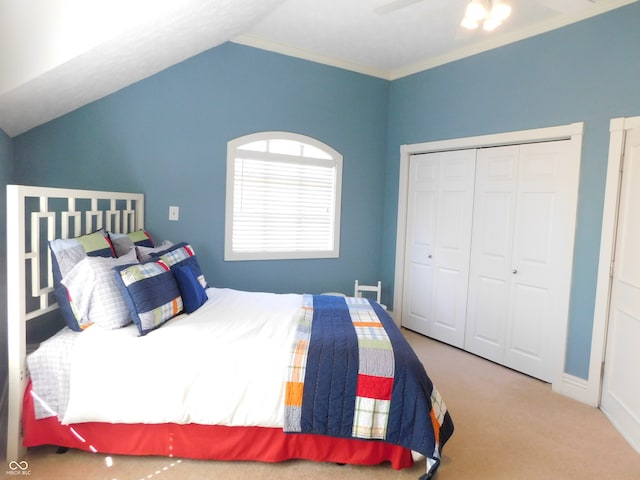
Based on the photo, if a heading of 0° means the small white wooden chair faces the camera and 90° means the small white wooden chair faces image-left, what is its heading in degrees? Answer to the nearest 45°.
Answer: approximately 0°

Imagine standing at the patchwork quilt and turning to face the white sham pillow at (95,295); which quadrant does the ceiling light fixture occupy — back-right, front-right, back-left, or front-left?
back-right

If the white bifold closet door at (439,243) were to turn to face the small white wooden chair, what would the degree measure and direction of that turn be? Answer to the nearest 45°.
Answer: approximately 45° to its right

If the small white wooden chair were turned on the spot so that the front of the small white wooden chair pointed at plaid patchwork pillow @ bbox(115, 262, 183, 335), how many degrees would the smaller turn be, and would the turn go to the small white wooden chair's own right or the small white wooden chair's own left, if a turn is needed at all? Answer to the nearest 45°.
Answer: approximately 45° to the small white wooden chair's own right

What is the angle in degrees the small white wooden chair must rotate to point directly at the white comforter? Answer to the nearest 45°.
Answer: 0° — it already faces it

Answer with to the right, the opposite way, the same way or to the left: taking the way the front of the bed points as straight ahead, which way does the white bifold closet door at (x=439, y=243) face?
the opposite way

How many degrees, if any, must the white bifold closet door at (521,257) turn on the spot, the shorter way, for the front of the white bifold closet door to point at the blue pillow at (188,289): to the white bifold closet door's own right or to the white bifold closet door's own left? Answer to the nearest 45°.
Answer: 0° — it already faces it

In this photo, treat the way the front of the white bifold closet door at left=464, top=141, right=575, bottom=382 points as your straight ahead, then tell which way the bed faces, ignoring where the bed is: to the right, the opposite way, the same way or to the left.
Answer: the opposite way

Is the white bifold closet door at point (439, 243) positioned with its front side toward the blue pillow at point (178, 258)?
yes

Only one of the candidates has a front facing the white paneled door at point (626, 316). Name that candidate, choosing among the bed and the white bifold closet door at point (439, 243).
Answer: the bed

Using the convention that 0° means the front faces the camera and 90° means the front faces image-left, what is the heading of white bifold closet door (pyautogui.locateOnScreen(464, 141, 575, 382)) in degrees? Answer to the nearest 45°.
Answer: approximately 45°

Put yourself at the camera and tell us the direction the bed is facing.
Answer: facing to the right of the viewer
